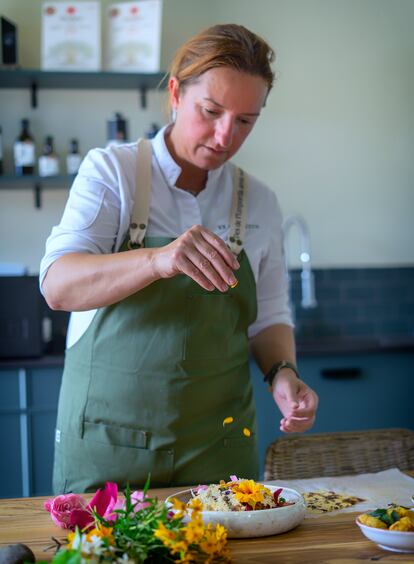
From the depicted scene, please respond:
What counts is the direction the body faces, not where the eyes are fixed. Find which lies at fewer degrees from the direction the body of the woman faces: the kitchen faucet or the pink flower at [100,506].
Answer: the pink flower

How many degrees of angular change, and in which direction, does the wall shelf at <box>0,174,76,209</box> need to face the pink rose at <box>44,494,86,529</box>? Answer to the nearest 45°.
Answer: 0° — it already faces it
